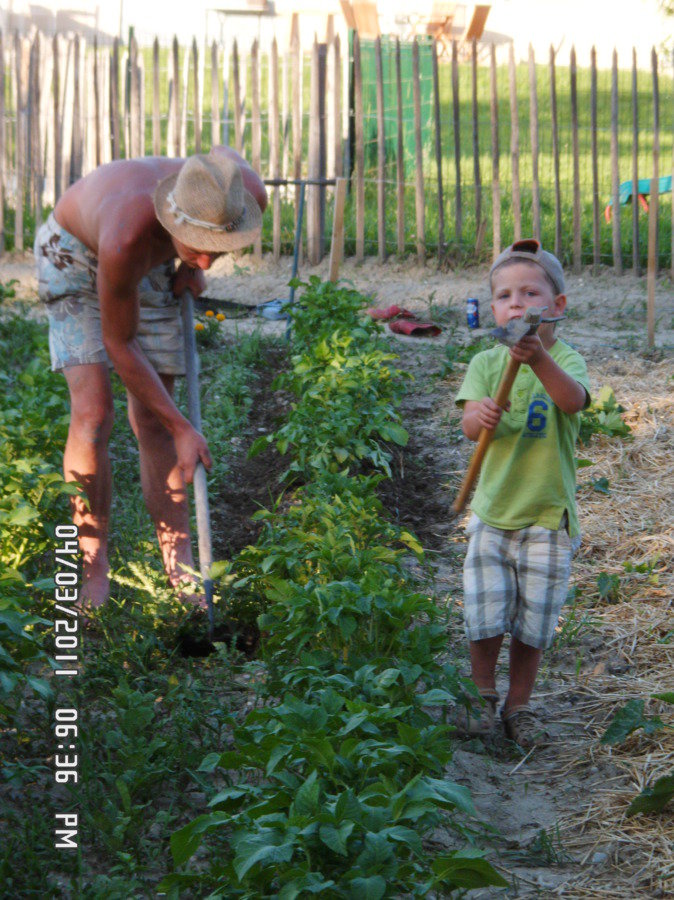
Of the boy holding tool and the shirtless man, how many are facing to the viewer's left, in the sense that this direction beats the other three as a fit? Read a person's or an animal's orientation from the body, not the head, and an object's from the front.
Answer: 0

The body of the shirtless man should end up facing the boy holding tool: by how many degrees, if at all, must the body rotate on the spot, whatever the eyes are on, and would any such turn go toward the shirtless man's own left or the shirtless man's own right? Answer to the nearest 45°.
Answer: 0° — they already face them

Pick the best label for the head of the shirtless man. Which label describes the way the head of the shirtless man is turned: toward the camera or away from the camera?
toward the camera

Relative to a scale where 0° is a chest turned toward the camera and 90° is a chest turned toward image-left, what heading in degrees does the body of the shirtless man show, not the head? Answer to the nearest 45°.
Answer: approximately 315°

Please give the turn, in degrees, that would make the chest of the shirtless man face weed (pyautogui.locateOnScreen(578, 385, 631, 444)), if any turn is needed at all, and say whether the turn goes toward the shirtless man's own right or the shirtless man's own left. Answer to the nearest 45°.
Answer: approximately 90° to the shirtless man's own left

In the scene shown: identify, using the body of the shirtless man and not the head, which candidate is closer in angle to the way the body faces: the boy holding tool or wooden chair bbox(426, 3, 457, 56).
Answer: the boy holding tool

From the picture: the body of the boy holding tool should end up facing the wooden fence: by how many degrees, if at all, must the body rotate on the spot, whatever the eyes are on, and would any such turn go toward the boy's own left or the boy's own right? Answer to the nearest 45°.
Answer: approximately 180°

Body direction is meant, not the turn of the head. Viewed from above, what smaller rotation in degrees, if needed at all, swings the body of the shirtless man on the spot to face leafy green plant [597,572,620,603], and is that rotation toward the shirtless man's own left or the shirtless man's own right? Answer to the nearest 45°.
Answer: approximately 45° to the shirtless man's own left

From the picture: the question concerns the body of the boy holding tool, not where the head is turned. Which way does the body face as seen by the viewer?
toward the camera

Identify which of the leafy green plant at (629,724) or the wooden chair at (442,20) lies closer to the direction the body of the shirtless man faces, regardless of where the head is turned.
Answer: the leafy green plant
